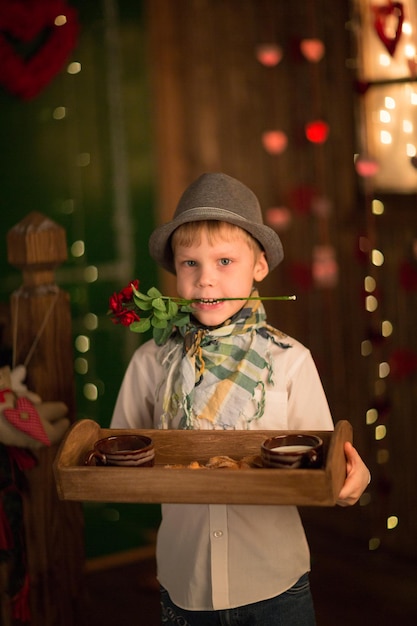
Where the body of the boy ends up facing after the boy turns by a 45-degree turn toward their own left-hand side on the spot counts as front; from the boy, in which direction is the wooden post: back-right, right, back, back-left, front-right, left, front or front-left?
back

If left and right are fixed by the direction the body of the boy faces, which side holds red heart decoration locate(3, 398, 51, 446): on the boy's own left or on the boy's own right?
on the boy's own right

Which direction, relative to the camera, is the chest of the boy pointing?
toward the camera
